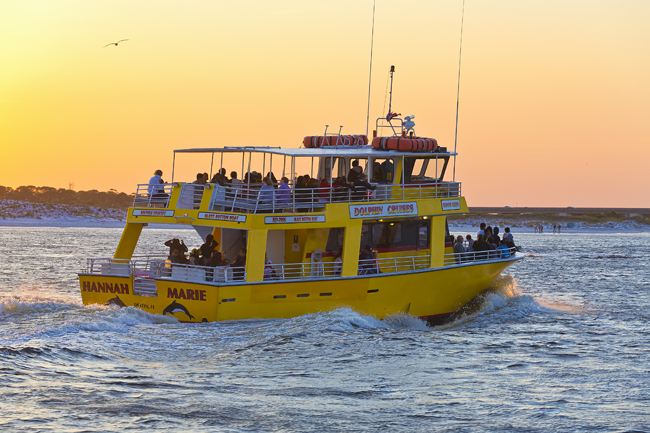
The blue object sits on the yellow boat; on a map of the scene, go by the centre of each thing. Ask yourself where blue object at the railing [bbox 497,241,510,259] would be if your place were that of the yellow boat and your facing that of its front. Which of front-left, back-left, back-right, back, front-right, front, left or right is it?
front

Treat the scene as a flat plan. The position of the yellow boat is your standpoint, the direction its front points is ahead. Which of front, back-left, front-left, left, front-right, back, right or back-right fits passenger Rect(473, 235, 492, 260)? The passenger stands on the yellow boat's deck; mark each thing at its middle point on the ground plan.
front

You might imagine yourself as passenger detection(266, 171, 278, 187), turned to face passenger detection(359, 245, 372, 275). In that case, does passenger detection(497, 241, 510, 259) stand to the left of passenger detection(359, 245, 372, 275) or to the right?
left

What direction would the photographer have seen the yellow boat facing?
facing away from the viewer and to the right of the viewer
